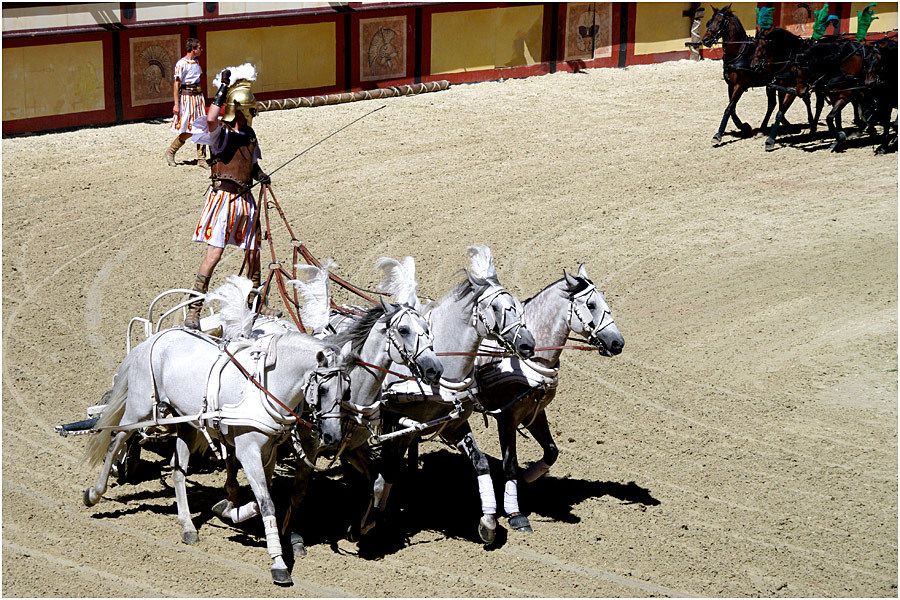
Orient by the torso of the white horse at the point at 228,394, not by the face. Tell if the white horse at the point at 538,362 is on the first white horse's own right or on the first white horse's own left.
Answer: on the first white horse's own left

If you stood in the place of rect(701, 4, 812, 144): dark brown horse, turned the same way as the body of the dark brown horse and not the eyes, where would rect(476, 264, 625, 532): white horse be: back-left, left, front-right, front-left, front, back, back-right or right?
front-left

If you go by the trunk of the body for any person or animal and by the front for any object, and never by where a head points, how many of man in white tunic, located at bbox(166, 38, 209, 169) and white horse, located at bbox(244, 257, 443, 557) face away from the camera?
0

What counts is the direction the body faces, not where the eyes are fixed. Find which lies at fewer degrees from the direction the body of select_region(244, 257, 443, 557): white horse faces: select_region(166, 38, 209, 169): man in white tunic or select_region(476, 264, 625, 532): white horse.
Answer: the white horse

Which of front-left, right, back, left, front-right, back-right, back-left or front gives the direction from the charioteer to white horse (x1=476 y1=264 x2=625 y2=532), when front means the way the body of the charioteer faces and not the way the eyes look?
front

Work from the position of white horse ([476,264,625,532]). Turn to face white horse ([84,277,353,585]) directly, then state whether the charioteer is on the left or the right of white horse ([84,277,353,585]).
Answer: right

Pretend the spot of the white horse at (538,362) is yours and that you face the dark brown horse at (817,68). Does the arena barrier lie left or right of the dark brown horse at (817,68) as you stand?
left

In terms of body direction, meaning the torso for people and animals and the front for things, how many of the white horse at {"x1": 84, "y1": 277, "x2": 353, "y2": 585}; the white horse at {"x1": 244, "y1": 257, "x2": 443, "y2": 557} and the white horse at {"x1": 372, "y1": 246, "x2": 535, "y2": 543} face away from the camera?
0

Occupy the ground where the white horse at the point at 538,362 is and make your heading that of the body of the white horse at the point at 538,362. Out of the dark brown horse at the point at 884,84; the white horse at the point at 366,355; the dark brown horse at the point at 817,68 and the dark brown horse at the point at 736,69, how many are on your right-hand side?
1

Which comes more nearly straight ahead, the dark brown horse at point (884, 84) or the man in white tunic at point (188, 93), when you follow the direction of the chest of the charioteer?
the dark brown horse

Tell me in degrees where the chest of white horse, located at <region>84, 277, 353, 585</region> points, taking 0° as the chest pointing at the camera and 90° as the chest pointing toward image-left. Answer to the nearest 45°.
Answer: approximately 315°

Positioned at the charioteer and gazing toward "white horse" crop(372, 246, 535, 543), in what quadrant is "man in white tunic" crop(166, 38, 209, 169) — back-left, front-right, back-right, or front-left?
back-left

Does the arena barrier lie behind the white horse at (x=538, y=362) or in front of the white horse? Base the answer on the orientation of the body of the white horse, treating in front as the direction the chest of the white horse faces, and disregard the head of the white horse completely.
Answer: behind

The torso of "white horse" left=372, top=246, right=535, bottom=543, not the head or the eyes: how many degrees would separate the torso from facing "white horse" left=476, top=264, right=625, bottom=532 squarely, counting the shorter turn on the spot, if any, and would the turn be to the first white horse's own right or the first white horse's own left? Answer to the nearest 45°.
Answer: approximately 90° to the first white horse's own left
